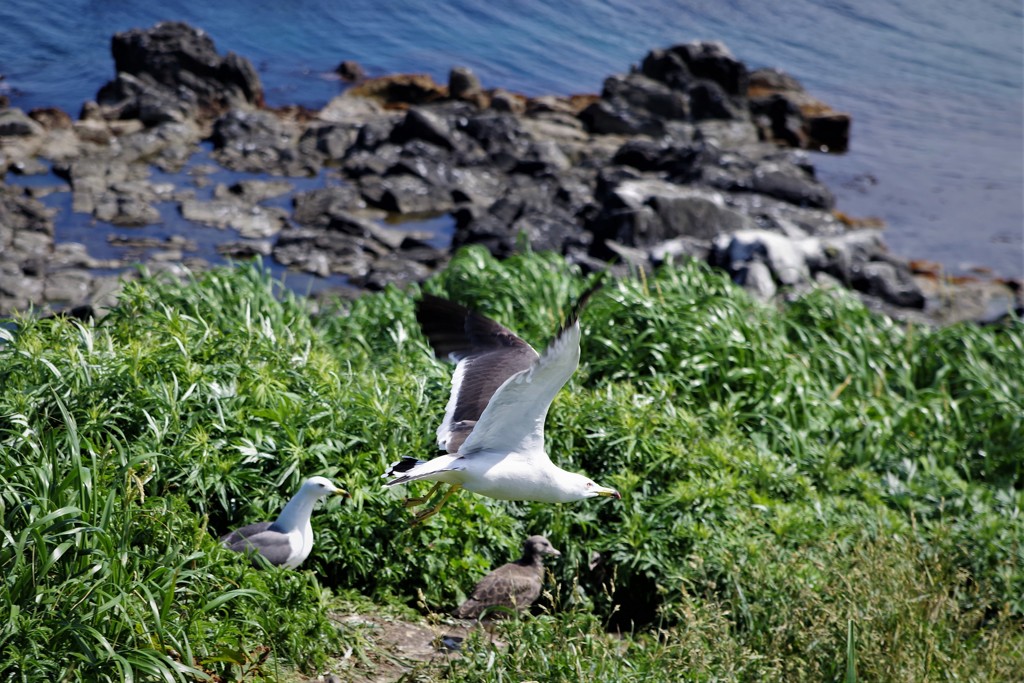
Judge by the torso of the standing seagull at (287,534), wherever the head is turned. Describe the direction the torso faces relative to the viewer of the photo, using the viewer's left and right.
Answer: facing to the right of the viewer

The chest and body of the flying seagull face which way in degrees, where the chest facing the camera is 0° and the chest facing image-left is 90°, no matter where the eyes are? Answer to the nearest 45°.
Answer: approximately 270°

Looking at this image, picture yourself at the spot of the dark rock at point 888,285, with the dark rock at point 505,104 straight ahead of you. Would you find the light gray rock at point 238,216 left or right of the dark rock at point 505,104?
left

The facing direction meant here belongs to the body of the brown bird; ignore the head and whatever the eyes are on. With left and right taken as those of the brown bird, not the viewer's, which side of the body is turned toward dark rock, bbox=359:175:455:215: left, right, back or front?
left

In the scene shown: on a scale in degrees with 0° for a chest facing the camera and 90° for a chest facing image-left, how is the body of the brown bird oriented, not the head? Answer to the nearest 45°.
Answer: approximately 270°

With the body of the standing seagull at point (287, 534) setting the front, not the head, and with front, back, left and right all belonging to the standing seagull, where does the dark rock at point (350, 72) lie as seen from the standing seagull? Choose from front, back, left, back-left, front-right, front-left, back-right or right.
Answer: left

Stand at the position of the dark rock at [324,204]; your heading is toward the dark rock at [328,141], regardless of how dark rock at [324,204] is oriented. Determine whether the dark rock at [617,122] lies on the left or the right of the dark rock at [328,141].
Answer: right

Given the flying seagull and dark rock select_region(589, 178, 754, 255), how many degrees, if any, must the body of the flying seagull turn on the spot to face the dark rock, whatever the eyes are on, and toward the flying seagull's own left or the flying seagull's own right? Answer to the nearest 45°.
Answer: approximately 90° to the flying seagull's own left
